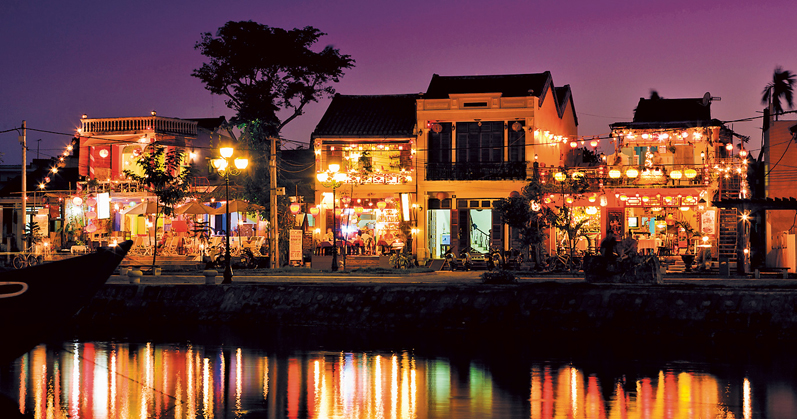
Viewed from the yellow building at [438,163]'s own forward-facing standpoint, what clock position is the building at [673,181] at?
The building is roughly at 9 o'clock from the yellow building.

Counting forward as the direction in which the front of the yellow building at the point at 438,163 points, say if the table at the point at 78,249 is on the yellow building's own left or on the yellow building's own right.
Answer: on the yellow building's own right

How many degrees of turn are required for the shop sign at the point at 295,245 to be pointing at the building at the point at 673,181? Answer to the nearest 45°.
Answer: approximately 90° to its left

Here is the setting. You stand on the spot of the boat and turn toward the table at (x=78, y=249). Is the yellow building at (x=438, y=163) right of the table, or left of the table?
right

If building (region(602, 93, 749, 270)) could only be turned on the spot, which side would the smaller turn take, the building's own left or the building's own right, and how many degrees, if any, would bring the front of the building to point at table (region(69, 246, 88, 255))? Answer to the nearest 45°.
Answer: approximately 90° to the building's own right

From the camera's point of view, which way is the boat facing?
to the viewer's right

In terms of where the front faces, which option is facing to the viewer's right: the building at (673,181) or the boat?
the boat

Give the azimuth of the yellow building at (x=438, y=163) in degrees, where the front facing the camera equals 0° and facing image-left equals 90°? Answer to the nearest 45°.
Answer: approximately 0°

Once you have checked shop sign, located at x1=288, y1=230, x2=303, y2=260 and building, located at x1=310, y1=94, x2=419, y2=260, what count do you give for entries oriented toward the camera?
2
